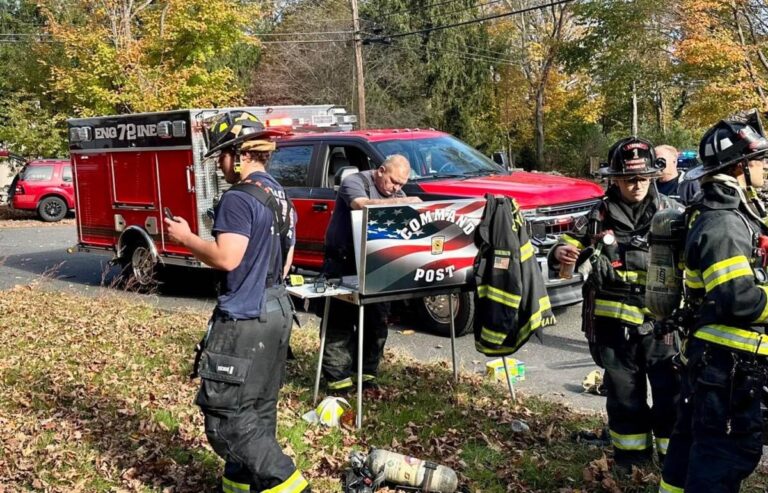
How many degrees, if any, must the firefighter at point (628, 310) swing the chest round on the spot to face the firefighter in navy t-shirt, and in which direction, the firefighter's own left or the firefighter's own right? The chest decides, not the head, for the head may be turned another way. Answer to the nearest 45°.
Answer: approximately 45° to the firefighter's own right

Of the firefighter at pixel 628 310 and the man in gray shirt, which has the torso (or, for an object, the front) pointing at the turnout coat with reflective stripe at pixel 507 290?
the man in gray shirt

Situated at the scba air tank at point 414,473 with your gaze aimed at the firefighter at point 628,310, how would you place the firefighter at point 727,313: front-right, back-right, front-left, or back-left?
front-right

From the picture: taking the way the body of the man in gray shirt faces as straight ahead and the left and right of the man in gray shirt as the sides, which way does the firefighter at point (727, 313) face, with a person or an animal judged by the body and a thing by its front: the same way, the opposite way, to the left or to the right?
the same way

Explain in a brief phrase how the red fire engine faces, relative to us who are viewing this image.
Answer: facing the viewer and to the right of the viewer

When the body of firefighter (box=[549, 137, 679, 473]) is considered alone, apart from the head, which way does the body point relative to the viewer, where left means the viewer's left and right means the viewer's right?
facing the viewer

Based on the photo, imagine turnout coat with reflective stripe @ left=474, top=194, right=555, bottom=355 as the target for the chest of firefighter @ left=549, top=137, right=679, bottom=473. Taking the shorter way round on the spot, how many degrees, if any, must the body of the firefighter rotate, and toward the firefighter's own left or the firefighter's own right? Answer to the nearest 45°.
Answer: approximately 135° to the firefighter's own right
